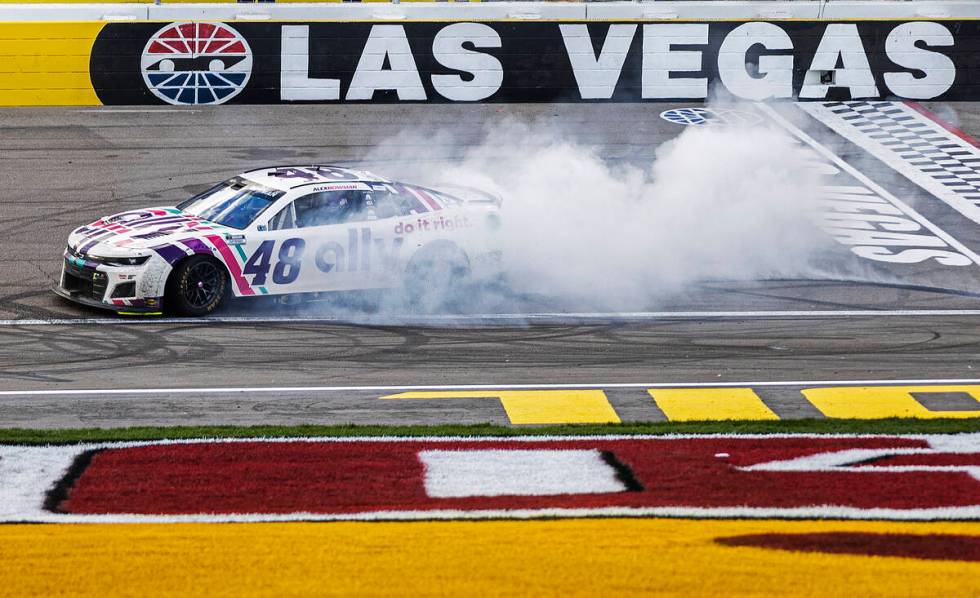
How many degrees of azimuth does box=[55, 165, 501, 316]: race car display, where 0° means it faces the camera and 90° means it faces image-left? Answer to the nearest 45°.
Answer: approximately 45°

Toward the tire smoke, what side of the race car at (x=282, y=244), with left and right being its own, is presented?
back
